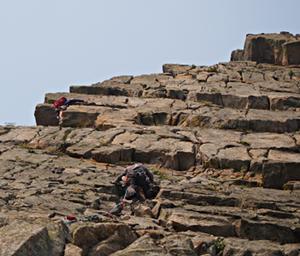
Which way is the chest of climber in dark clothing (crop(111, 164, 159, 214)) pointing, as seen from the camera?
away from the camera

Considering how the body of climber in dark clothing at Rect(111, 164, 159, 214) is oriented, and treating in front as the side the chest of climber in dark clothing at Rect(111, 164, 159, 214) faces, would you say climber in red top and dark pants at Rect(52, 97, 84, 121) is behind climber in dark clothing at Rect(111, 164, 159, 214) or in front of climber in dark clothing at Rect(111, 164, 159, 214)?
in front
